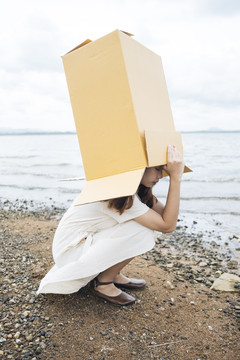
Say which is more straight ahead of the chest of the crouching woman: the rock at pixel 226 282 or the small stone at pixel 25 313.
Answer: the rock

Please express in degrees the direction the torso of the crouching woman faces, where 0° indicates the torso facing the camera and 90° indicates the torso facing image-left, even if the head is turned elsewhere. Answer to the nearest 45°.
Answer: approximately 270°

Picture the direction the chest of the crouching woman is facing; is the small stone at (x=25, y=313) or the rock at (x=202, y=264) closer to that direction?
the rock

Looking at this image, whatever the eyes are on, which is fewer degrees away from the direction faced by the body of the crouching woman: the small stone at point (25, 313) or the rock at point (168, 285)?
the rock

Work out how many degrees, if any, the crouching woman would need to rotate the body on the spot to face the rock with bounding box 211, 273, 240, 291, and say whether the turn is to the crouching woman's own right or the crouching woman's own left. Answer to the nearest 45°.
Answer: approximately 45° to the crouching woman's own left

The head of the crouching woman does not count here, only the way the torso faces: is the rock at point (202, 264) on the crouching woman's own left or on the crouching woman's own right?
on the crouching woman's own left

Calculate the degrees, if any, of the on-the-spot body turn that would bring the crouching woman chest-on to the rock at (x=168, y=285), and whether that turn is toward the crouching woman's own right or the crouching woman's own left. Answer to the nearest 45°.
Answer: approximately 45° to the crouching woman's own left

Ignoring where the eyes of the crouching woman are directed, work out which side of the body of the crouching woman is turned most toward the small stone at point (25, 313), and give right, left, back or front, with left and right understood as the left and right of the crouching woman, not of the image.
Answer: back
